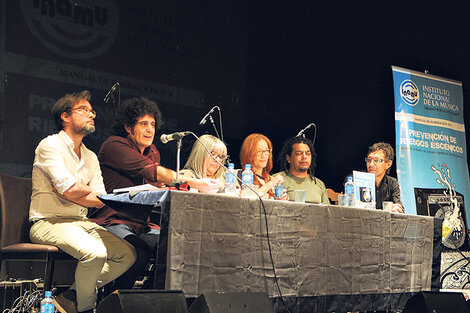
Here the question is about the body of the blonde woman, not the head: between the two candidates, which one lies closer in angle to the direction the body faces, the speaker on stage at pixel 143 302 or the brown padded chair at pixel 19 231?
the speaker on stage

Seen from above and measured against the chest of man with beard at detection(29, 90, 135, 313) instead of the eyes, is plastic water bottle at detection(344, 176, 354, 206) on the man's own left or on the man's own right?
on the man's own left

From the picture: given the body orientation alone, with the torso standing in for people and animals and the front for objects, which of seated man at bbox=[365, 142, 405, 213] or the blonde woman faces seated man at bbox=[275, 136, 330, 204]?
seated man at bbox=[365, 142, 405, 213]

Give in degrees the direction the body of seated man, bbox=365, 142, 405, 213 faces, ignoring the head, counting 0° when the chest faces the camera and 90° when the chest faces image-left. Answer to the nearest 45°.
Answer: approximately 45°

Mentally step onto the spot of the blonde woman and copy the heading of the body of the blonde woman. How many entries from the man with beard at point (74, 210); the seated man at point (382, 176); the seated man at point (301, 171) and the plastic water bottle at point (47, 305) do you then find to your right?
2

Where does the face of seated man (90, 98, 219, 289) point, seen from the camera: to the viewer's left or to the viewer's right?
to the viewer's right
